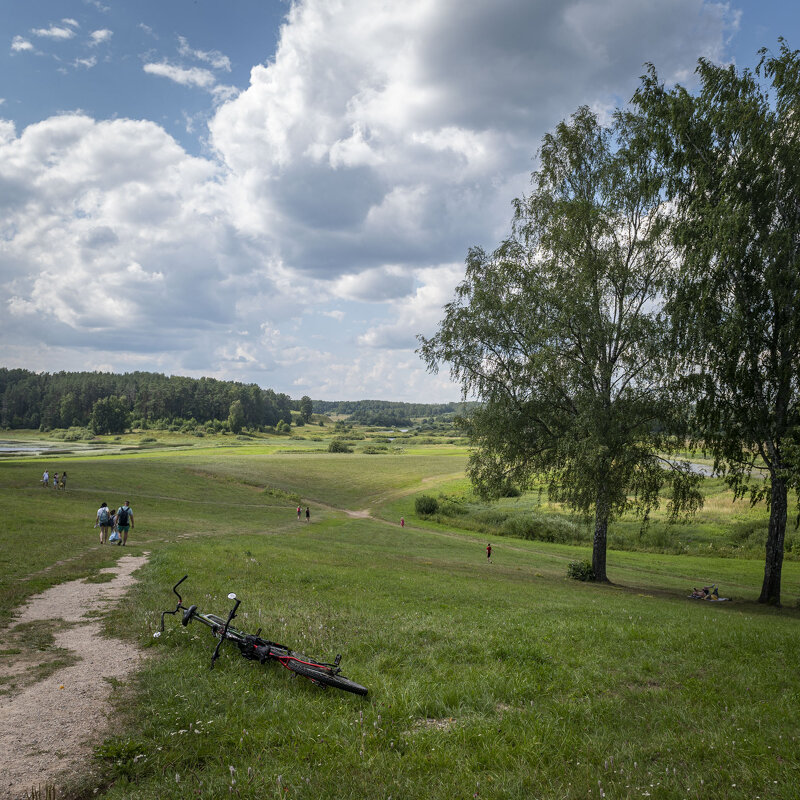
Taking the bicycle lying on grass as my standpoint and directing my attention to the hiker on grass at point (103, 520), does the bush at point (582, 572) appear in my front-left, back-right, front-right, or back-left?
front-right

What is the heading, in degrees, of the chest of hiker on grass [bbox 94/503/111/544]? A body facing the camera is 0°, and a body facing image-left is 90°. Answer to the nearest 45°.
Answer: approximately 180°

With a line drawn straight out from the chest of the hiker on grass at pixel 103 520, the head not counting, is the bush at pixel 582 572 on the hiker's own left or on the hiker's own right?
on the hiker's own right

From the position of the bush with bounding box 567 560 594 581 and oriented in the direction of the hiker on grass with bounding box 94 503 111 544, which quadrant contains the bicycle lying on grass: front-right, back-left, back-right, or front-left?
front-left

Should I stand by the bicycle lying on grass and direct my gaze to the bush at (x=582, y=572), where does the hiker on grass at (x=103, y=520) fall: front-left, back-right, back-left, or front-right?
front-left

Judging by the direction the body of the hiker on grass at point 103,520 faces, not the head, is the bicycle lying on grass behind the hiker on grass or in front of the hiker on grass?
behind
